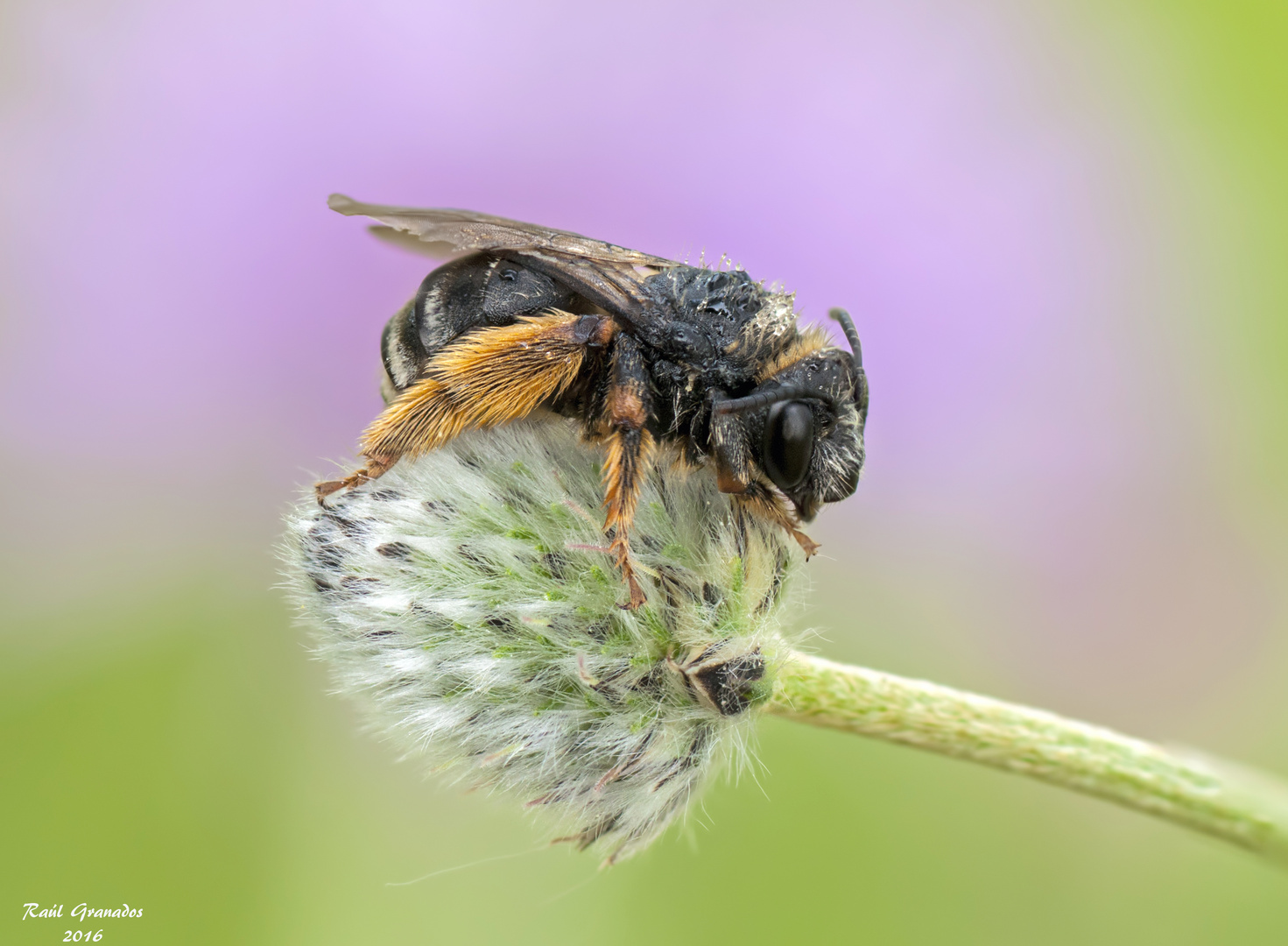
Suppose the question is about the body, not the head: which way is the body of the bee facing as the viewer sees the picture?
to the viewer's right
